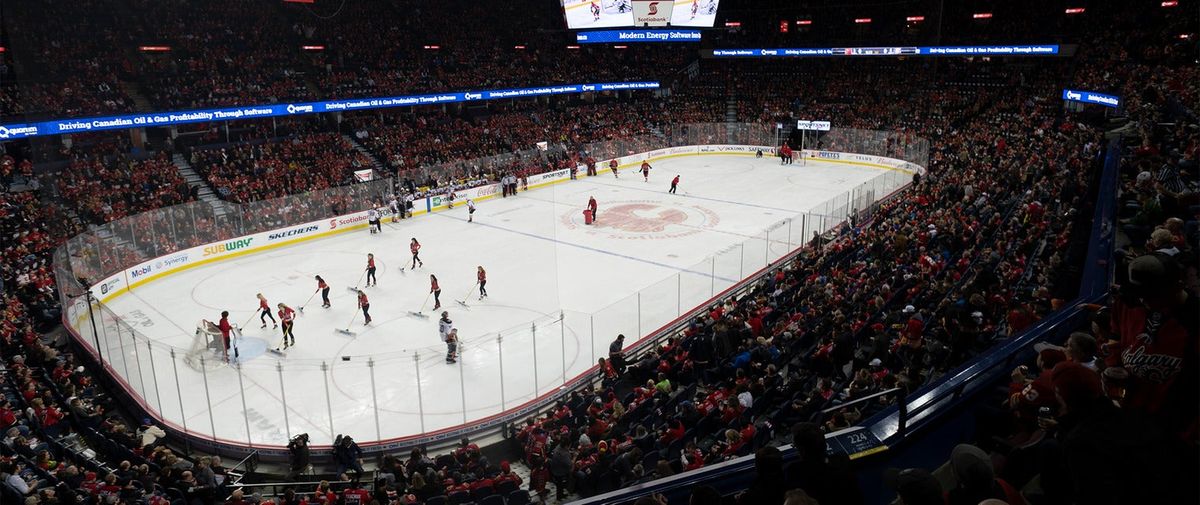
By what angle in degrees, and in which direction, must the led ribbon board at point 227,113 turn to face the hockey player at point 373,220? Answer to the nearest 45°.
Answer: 0° — it already faces them

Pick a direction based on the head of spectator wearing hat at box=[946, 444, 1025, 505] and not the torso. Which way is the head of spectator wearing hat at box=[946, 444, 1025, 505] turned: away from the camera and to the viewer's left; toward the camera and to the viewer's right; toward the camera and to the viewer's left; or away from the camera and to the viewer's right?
away from the camera and to the viewer's left

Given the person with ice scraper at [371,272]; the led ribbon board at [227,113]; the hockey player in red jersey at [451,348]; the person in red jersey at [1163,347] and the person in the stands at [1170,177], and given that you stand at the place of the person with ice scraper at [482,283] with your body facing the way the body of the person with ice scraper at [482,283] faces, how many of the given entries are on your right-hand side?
2

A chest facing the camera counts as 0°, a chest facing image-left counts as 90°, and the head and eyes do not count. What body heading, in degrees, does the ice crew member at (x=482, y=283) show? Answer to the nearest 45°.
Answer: approximately 45°

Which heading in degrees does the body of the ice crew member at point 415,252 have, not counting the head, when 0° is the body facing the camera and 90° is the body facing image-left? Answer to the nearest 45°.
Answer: approximately 45°

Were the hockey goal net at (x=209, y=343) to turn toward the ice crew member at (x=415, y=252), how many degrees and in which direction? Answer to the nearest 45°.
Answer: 0° — it already faces them

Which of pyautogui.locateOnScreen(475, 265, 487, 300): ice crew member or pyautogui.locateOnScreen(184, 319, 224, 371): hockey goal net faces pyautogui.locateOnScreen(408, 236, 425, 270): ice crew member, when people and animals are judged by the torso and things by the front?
the hockey goal net

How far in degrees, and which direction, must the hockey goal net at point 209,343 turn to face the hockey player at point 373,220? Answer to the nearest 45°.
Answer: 0° — it already faces them
